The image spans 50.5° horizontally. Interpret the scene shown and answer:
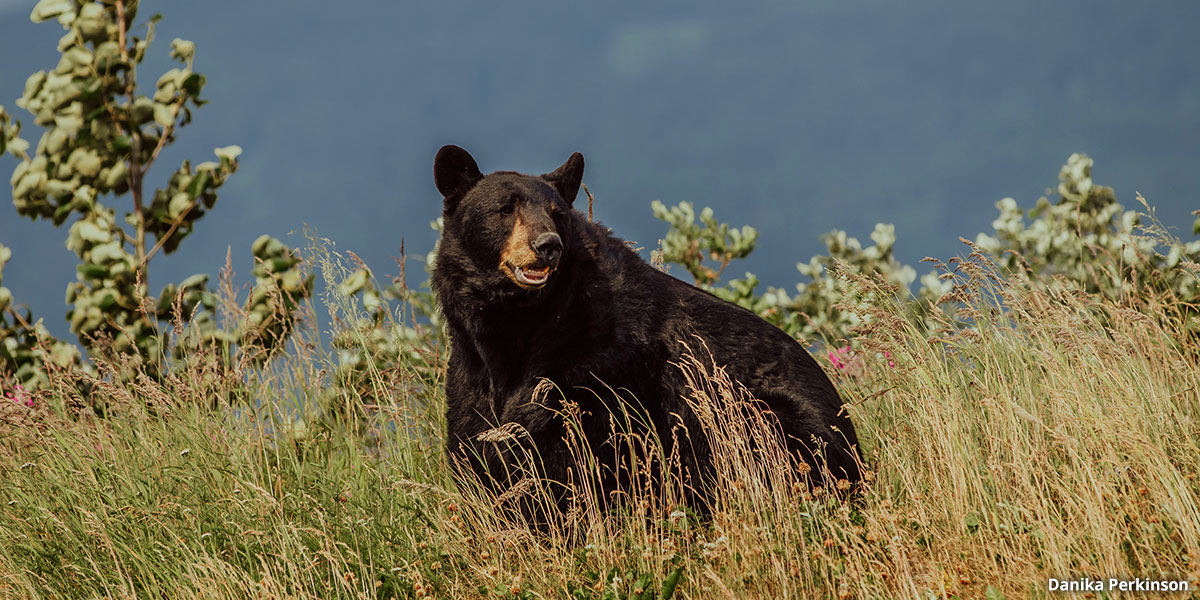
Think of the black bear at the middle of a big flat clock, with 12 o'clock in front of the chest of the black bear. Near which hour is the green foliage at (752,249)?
The green foliage is roughly at 5 o'clock from the black bear.

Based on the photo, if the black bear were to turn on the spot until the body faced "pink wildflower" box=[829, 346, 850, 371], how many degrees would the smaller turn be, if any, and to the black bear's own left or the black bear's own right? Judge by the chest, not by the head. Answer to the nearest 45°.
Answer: approximately 180°

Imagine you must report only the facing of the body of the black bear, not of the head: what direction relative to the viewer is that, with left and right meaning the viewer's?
facing the viewer and to the left of the viewer

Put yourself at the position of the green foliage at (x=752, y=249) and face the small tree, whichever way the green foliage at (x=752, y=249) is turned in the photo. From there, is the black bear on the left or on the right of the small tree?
left

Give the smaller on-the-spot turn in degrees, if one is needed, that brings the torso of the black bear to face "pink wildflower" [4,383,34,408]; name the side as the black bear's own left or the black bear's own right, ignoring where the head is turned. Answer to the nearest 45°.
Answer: approximately 90° to the black bear's own right

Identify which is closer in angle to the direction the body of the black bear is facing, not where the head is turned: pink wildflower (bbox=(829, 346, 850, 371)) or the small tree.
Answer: the small tree

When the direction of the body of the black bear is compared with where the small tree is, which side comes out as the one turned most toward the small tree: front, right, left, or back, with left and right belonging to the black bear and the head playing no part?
right

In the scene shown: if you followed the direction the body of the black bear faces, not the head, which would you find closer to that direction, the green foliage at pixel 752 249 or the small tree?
the small tree
